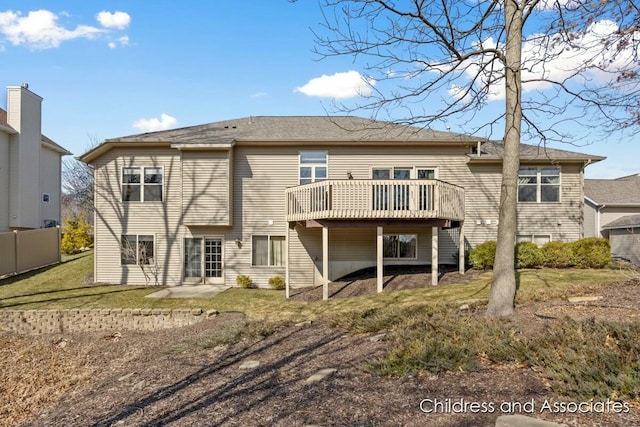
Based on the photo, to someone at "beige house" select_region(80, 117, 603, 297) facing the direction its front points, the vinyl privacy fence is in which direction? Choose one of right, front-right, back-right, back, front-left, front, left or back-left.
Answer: left

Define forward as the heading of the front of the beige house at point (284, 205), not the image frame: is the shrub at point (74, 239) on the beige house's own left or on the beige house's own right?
on the beige house's own left

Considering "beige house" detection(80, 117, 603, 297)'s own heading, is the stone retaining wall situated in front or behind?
behind

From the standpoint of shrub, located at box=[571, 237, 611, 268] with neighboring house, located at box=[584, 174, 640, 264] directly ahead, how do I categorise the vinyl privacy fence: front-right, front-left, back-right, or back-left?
back-left

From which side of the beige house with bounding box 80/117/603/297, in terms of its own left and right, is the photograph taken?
back

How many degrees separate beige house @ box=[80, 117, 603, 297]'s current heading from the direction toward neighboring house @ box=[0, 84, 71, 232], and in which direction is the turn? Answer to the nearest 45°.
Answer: approximately 90° to its left

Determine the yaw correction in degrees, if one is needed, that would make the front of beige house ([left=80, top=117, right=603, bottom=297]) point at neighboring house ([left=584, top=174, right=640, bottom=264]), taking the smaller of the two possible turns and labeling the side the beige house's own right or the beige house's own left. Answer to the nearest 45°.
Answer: approximately 45° to the beige house's own right
